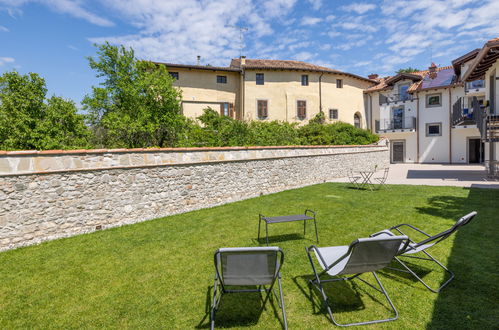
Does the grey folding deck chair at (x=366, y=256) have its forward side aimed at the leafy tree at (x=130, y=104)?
yes

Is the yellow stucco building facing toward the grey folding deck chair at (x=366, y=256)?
yes

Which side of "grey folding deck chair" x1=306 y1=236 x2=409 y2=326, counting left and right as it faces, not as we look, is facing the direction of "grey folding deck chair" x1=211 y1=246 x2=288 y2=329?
left

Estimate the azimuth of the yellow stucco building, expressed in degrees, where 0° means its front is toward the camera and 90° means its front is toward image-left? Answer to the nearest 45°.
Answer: approximately 0°

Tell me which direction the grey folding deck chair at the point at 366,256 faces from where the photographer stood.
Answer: facing away from the viewer and to the left of the viewer

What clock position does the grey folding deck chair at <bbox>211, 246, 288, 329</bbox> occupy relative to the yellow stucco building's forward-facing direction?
The grey folding deck chair is roughly at 12 o'clock from the yellow stucco building.

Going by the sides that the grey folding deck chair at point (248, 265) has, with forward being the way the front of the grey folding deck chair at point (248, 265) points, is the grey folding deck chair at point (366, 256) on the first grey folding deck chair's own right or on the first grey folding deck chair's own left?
on the first grey folding deck chair's own right

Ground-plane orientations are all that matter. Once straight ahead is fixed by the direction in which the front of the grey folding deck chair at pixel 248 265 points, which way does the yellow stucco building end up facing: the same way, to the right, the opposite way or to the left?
the opposite way

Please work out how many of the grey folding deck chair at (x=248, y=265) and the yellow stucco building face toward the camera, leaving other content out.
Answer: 1

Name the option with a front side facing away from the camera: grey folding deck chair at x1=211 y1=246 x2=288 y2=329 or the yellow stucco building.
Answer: the grey folding deck chair

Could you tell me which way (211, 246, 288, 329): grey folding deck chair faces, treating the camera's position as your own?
facing away from the viewer
